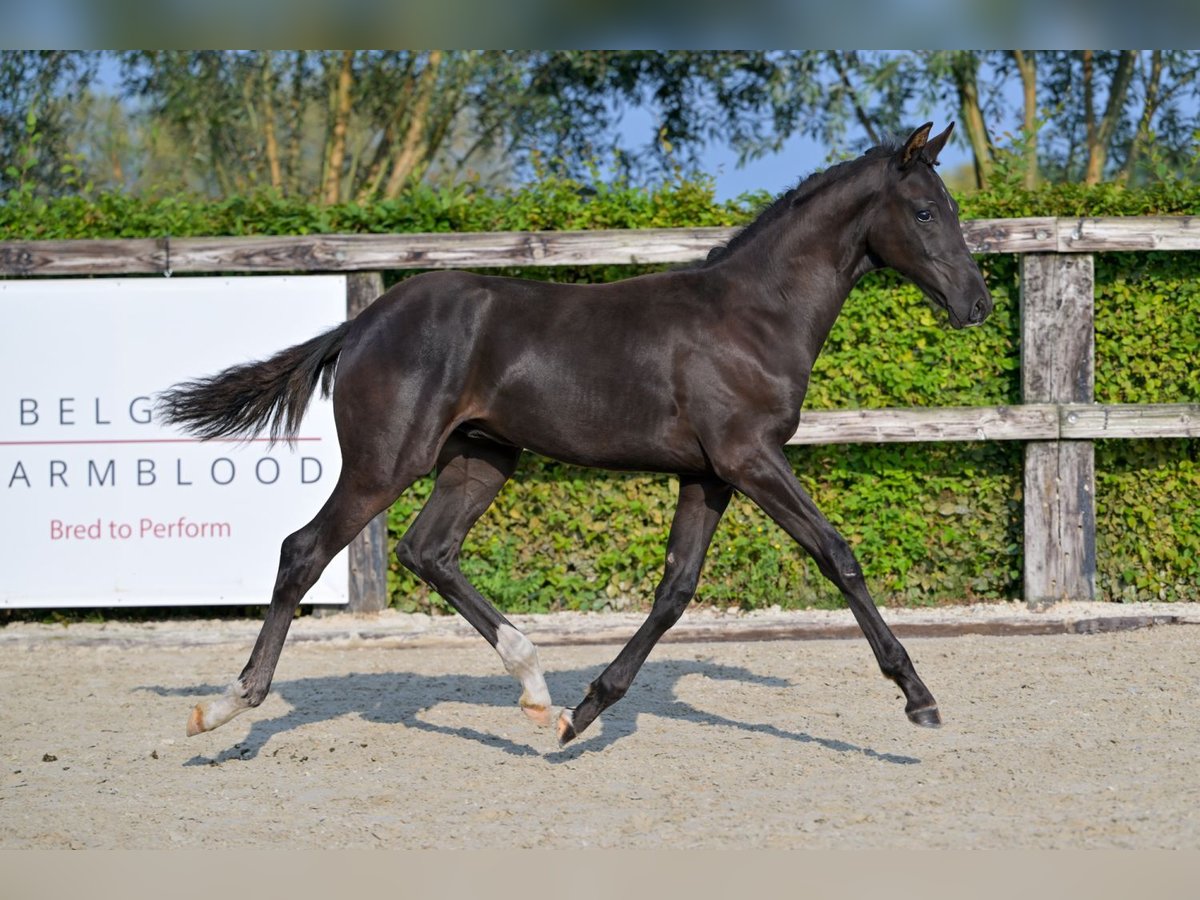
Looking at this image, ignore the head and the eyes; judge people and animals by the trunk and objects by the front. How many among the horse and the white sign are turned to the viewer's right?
1

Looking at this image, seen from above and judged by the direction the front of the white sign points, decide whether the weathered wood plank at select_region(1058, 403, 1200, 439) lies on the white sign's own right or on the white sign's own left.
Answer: on the white sign's own left

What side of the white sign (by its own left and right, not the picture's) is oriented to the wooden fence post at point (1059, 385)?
left

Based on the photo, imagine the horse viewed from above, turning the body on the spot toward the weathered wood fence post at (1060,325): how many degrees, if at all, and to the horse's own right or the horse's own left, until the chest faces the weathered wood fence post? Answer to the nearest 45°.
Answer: approximately 45° to the horse's own left

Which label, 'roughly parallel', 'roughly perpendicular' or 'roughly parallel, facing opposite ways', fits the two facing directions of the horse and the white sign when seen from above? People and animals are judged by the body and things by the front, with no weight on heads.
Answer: roughly perpendicular

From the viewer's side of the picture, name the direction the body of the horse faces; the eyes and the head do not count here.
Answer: to the viewer's right

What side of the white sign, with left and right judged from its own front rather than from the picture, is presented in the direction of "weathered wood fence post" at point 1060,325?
left

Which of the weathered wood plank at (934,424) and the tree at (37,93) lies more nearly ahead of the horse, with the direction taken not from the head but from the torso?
the weathered wood plank

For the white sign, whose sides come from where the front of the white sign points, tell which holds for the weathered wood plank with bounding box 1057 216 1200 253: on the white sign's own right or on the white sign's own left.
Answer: on the white sign's own left
